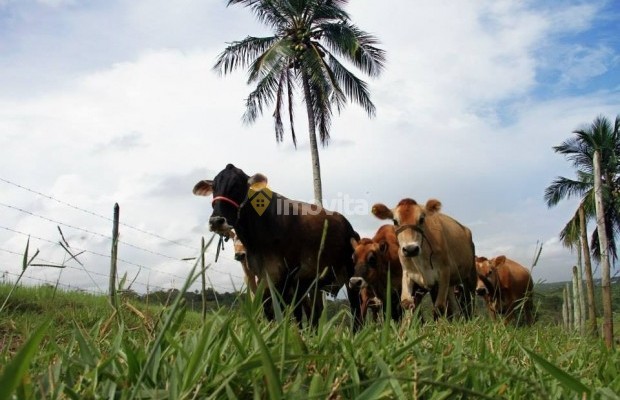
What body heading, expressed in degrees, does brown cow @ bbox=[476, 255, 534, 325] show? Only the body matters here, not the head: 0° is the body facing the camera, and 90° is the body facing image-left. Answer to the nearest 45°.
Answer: approximately 45°

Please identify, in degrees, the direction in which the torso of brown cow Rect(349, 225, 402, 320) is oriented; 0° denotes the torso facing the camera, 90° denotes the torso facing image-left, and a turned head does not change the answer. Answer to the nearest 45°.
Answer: approximately 45°

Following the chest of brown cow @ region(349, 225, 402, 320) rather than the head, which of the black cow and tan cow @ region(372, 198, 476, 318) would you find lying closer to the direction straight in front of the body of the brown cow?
the black cow

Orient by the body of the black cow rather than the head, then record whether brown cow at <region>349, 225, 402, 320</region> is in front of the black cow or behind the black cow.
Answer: behind

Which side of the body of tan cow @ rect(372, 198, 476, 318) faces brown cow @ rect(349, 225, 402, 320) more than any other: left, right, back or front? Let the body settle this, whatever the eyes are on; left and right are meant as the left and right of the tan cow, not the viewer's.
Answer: right

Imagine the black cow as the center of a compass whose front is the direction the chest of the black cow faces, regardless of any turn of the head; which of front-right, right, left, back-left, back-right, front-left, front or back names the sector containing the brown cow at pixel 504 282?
back
